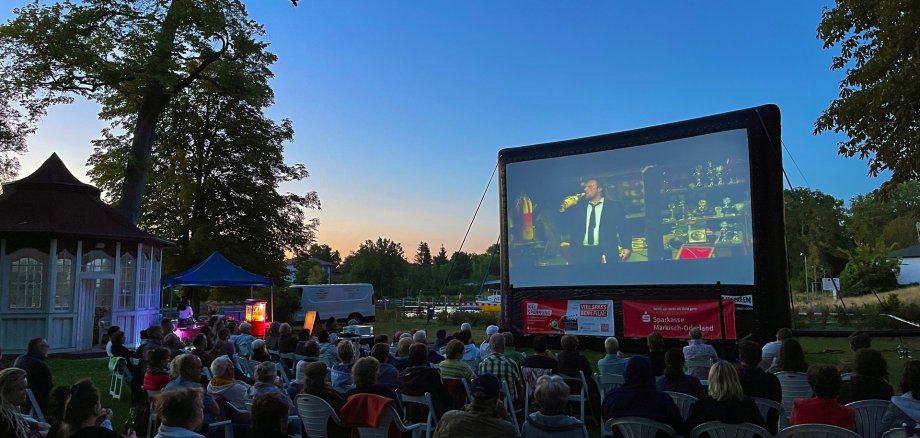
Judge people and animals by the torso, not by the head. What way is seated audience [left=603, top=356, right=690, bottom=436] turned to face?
away from the camera

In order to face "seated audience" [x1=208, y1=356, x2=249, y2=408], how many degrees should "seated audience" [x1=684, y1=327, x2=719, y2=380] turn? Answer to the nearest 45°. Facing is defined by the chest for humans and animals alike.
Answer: approximately 135° to their left

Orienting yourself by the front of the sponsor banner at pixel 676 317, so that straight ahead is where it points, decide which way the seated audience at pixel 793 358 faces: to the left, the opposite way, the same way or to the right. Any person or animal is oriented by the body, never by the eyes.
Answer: the opposite way

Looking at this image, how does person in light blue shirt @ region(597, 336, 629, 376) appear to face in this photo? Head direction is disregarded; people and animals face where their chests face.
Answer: away from the camera

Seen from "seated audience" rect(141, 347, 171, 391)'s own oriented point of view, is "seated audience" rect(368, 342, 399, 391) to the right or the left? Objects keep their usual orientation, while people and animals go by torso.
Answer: on their right

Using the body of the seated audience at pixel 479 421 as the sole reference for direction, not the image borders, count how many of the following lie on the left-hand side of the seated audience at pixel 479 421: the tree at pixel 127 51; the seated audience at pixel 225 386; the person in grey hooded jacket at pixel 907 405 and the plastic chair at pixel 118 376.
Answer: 3

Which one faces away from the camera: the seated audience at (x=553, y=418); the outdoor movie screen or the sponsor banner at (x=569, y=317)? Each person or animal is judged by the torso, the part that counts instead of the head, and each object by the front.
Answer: the seated audience

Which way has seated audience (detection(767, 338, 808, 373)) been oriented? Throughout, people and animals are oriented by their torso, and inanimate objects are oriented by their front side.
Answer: away from the camera

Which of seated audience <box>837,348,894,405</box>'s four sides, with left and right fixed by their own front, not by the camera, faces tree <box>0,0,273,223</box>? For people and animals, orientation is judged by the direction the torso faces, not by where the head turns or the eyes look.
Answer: left

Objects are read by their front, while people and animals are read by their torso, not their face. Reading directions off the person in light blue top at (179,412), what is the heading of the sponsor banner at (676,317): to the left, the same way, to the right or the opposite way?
the opposite way

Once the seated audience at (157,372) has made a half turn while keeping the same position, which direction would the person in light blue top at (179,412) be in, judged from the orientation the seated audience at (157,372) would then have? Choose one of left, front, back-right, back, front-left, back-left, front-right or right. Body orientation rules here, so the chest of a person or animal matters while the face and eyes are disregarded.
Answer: front-left

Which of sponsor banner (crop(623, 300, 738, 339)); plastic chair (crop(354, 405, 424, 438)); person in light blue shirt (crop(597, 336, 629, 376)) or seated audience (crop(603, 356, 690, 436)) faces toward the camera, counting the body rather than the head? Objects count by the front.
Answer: the sponsor banner

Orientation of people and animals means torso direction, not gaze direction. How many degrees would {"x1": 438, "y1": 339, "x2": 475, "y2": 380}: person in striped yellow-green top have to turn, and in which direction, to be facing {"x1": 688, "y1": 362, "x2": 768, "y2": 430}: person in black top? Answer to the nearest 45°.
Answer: approximately 135° to their right

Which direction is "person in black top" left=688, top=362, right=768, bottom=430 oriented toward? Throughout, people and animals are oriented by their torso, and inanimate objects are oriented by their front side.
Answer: away from the camera

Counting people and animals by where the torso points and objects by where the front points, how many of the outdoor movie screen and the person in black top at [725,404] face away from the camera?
1

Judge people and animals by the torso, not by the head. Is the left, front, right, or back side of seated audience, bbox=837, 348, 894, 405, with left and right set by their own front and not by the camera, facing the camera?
back

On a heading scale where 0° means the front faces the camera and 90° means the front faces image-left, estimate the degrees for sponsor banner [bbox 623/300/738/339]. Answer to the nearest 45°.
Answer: approximately 0°
